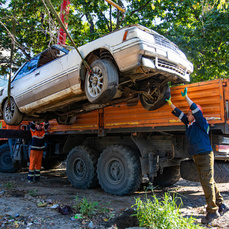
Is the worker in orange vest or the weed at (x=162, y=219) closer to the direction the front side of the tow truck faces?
the worker in orange vest

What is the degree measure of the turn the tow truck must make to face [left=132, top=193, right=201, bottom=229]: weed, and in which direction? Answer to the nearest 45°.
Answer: approximately 135° to its left

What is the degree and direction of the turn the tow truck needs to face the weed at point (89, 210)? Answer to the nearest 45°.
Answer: approximately 90° to its left

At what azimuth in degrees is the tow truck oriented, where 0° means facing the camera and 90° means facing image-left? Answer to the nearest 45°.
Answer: approximately 135°

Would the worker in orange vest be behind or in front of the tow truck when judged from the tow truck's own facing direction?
in front

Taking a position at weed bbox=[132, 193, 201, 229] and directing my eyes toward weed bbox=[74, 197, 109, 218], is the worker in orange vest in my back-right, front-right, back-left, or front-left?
front-right
